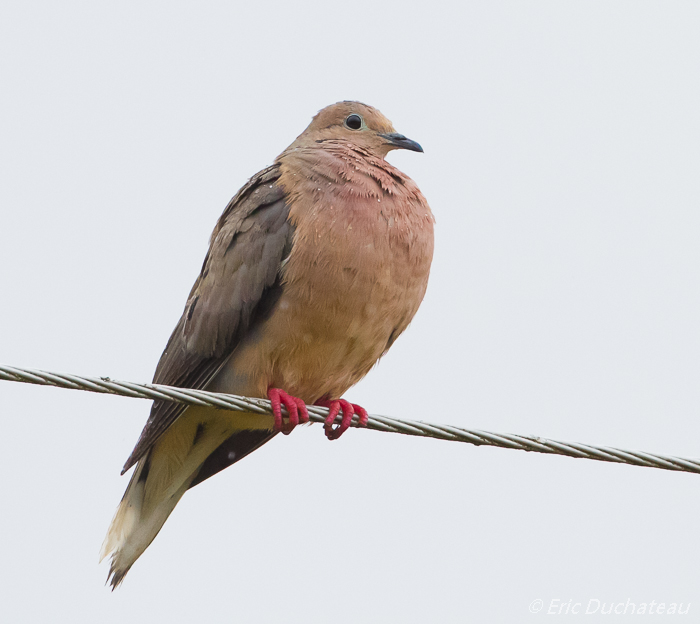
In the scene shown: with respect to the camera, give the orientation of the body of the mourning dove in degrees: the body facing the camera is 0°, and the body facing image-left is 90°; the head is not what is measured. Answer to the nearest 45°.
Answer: approximately 315°
